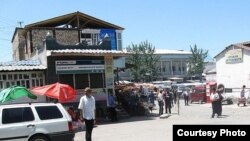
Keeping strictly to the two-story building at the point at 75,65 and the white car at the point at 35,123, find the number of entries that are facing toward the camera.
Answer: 1

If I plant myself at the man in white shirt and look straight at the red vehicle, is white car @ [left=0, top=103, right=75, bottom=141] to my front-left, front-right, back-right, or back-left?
back-left

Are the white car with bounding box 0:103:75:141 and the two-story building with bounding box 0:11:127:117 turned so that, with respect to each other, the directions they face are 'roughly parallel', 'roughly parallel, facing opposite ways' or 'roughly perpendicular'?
roughly perpendicular

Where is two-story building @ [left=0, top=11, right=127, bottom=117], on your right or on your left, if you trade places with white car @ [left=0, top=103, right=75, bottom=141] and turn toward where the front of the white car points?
on your right

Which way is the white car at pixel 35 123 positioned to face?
to the viewer's left

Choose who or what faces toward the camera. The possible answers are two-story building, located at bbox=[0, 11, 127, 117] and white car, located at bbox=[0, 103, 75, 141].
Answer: the two-story building

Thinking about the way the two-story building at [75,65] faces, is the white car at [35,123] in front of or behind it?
in front

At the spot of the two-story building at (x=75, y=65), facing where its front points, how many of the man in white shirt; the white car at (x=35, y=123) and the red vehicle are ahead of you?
2

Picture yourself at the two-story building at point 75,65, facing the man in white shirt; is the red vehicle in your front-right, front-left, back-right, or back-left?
back-left

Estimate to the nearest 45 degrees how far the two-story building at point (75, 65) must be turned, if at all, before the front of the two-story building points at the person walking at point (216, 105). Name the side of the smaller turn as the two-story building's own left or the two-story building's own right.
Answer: approximately 90° to the two-story building's own left

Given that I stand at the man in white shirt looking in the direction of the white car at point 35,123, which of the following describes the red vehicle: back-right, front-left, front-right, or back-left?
back-right

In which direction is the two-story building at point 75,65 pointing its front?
toward the camera

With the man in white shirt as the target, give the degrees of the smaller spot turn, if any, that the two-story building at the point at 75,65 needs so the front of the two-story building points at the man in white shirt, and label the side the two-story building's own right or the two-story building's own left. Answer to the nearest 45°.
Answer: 0° — it already faces them

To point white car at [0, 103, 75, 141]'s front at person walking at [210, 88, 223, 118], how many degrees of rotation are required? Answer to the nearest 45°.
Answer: approximately 135° to its right
